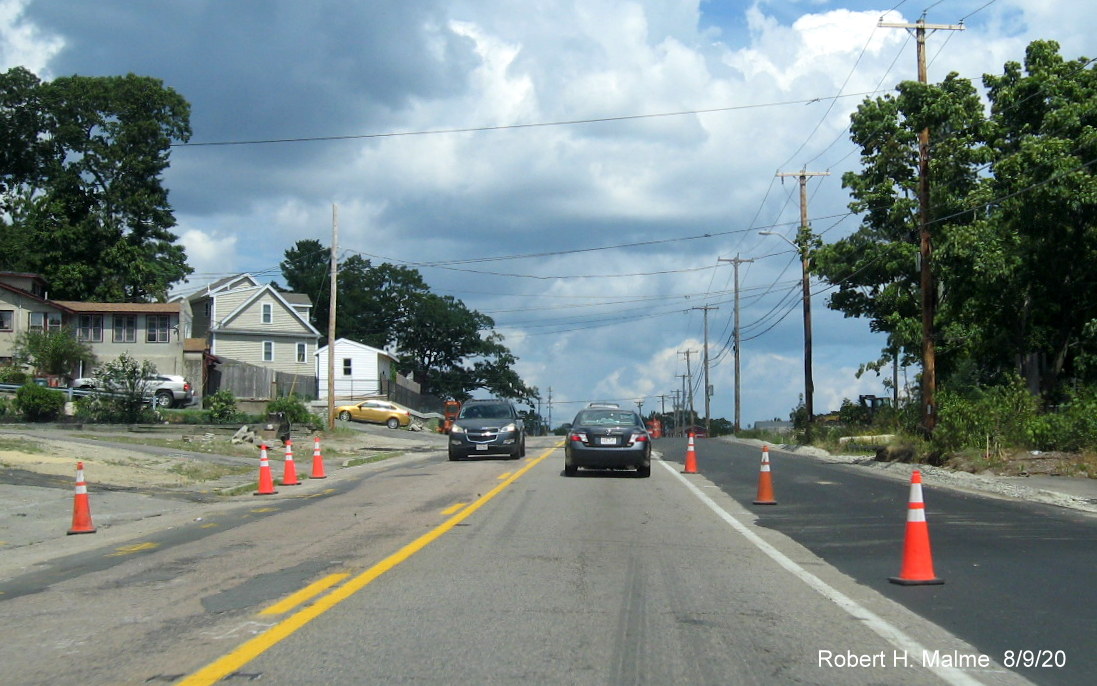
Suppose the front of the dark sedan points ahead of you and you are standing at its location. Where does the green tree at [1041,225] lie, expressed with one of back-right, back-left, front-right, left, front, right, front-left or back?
front-right

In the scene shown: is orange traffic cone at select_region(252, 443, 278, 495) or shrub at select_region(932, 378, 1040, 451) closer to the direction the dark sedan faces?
the shrub

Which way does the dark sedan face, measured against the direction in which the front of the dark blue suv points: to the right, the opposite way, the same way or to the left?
the opposite way

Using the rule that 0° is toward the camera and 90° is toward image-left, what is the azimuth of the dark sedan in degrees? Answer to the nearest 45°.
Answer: approximately 180°

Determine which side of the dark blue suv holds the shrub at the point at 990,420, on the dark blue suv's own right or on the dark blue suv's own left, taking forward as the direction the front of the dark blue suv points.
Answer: on the dark blue suv's own left

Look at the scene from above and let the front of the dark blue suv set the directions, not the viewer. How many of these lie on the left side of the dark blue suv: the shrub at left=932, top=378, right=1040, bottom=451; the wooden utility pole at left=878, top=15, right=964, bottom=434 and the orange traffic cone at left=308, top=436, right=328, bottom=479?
2

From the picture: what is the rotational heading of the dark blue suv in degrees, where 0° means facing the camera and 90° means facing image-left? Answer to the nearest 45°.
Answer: approximately 0°

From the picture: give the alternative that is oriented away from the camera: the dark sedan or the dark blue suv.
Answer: the dark sedan

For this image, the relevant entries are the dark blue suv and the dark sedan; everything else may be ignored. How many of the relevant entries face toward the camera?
1

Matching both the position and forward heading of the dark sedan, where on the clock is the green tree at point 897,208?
The green tree is roughly at 1 o'clock from the dark sedan.

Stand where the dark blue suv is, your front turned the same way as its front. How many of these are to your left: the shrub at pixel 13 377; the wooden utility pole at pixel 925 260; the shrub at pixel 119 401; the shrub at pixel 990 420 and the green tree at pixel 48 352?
2
